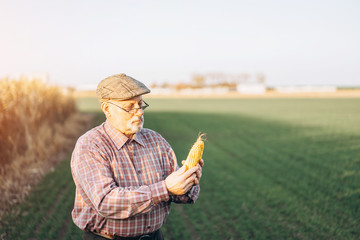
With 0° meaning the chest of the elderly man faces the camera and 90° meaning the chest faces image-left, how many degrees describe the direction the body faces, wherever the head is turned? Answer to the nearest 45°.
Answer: approximately 315°
